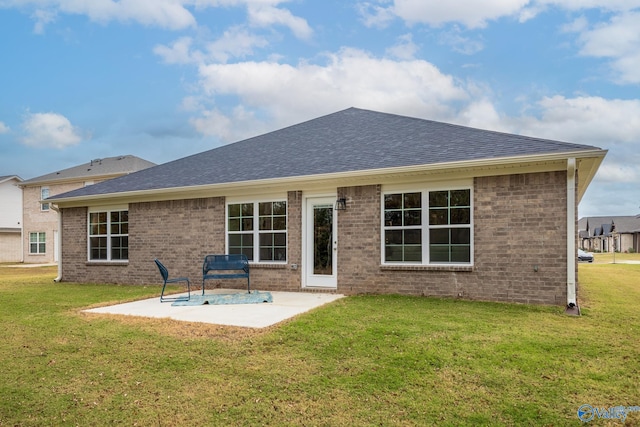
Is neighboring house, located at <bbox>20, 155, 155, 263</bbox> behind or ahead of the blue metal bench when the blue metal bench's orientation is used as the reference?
behind

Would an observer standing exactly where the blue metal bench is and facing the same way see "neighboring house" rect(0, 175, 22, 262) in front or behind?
behind

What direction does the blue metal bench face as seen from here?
toward the camera
